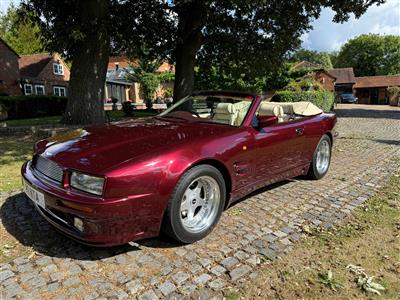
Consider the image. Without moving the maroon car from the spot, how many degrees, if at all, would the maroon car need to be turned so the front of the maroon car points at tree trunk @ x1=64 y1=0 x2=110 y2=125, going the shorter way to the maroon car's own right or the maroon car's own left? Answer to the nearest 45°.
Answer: approximately 135° to the maroon car's own right

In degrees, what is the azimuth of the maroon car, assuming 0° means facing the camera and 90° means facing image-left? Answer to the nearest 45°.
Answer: approximately 45°

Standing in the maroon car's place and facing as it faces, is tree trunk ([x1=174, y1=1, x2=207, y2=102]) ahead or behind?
behind

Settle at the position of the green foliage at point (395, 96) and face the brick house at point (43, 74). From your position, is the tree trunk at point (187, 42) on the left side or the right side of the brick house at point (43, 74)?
left

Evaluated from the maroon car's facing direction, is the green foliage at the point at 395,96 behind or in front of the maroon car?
behind

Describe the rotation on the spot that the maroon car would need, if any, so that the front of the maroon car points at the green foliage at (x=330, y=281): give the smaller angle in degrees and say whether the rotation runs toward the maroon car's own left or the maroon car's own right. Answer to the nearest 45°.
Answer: approximately 90° to the maroon car's own left

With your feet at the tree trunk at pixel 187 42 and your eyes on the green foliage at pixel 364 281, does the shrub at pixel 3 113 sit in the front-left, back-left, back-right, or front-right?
back-right

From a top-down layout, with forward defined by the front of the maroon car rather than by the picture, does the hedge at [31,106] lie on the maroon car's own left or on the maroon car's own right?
on the maroon car's own right

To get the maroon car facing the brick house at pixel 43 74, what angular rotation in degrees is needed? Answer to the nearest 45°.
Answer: approximately 135° to its right

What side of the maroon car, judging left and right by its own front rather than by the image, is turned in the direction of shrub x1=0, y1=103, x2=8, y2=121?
right
